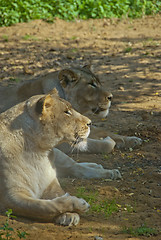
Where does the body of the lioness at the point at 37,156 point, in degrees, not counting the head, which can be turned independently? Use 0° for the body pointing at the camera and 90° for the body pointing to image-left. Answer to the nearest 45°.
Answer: approximately 270°

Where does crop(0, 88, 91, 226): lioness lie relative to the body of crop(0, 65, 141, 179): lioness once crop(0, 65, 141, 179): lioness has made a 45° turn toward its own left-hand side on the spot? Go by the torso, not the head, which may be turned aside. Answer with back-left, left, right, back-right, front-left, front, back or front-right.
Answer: back-right

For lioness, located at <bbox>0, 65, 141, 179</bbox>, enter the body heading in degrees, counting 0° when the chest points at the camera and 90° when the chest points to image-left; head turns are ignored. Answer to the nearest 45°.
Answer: approximately 270°
